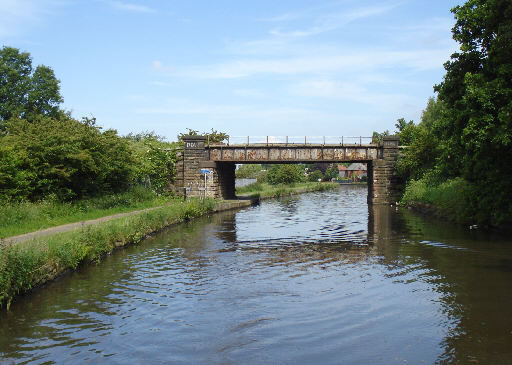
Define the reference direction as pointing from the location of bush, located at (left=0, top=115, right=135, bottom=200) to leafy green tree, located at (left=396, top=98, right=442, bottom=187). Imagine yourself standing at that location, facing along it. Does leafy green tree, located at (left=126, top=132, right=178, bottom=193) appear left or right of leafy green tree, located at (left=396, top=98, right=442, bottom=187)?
left

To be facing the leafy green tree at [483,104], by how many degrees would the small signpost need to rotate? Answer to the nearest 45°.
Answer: approximately 45° to its left

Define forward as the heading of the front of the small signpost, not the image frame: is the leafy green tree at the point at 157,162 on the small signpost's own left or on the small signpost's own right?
on the small signpost's own right

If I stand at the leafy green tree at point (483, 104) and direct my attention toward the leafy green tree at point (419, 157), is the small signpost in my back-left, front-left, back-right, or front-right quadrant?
front-left

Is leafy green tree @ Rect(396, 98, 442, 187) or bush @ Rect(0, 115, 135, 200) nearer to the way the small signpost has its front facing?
the bush

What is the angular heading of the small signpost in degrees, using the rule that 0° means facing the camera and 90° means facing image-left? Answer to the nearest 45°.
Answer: approximately 0°

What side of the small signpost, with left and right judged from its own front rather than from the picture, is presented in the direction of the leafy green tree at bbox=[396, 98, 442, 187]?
left

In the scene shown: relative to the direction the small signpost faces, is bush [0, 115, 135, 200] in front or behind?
in front

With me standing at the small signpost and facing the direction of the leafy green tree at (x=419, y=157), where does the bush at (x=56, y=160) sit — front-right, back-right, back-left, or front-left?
back-right

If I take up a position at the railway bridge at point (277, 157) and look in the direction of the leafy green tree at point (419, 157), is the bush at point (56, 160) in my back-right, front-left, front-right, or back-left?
back-right
